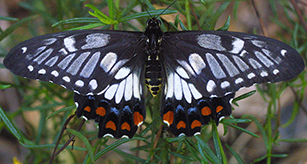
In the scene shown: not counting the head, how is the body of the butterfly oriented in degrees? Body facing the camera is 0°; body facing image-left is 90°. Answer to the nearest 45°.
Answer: approximately 180°
